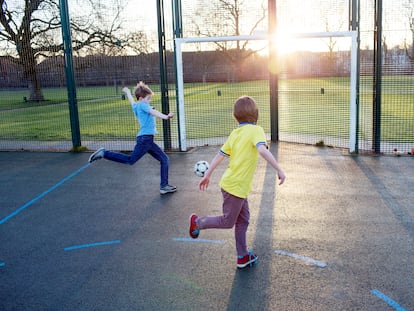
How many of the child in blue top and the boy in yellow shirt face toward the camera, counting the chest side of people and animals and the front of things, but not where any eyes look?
0

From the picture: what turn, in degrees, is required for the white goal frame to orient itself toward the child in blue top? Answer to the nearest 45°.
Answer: approximately 45° to its right

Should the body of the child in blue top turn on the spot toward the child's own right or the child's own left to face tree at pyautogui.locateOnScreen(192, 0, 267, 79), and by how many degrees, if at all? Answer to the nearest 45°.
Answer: approximately 45° to the child's own left

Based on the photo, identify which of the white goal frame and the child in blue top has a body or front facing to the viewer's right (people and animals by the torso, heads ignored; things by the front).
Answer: the child in blue top

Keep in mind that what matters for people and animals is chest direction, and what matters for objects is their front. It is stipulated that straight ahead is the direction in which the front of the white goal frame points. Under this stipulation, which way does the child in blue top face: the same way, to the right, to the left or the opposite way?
to the left

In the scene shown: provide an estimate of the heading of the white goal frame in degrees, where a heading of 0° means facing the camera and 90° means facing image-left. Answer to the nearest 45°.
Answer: approximately 0°

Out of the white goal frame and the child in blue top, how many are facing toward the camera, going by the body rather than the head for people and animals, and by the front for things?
1

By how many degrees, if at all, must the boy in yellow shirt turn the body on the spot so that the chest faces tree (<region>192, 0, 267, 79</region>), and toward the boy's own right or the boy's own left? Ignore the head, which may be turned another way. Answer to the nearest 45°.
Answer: approximately 45° to the boy's own left

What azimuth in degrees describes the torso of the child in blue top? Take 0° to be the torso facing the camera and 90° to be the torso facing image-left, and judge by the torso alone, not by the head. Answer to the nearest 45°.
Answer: approximately 270°

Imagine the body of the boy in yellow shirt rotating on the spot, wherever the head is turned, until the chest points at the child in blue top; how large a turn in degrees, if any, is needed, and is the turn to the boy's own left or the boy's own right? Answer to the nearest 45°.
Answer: approximately 90° to the boy's own left
